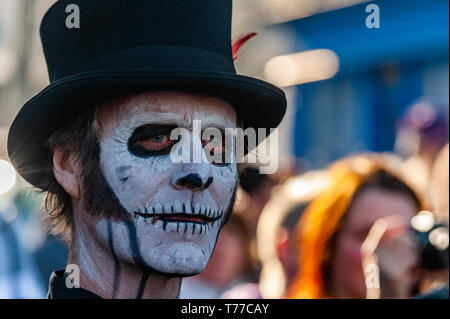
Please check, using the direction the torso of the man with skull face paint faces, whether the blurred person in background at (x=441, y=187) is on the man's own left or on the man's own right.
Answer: on the man's own left

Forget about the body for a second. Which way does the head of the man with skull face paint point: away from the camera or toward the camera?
toward the camera

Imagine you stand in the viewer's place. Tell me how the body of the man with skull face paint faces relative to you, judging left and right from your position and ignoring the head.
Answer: facing the viewer and to the right of the viewer

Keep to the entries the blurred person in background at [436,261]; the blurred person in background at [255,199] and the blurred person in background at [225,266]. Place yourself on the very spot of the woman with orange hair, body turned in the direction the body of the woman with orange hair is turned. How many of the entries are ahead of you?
1

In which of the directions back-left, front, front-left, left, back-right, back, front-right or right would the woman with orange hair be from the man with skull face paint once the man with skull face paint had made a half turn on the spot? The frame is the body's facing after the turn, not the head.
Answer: right

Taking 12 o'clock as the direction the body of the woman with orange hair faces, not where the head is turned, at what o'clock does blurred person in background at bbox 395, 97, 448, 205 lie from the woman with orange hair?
The blurred person in background is roughly at 8 o'clock from the woman with orange hair.

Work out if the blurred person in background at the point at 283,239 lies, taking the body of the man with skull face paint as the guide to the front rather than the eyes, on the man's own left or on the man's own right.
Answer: on the man's own left
